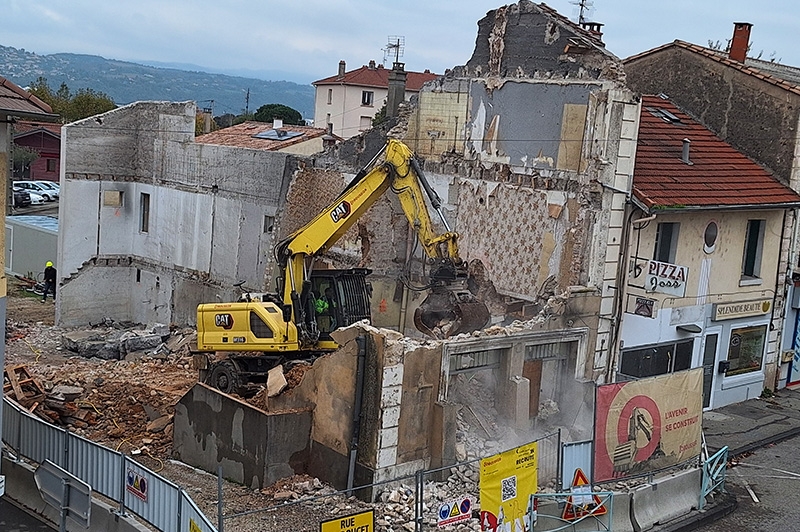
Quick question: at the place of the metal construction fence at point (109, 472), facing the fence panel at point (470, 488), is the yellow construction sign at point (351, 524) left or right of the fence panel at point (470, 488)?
right

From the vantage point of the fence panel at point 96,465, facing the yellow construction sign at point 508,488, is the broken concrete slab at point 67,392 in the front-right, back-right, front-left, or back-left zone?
back-left

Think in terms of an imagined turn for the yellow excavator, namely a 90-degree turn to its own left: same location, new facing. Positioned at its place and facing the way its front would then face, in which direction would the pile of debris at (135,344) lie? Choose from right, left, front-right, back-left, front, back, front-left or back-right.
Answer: front-left

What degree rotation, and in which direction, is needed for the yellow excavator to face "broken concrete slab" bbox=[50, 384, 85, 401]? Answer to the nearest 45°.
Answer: approximately 180°

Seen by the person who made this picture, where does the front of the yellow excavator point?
facing to the right of the viewer

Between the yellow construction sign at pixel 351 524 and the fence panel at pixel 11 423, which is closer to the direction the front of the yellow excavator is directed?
the yellow construction sign

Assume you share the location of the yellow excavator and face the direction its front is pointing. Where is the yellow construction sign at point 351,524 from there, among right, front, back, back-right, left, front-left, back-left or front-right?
right

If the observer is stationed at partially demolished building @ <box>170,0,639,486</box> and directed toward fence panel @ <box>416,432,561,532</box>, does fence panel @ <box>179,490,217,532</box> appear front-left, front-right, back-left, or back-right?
front-right

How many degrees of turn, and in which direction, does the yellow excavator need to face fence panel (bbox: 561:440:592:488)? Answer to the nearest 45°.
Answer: approximately 45° to its right

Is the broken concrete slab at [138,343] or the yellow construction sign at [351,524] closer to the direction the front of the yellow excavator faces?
the yellow construction sign

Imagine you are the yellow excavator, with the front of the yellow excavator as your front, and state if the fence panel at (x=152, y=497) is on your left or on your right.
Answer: on your right

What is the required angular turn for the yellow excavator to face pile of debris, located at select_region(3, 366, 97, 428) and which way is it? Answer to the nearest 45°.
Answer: approximately 180°

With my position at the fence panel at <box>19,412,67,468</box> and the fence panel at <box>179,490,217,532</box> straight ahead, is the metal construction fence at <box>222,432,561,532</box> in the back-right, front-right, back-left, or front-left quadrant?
front-left

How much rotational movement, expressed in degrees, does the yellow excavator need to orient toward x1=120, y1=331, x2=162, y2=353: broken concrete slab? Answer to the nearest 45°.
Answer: approximately 135° to its left

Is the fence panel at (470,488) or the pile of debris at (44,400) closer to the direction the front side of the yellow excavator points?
the fence panel
